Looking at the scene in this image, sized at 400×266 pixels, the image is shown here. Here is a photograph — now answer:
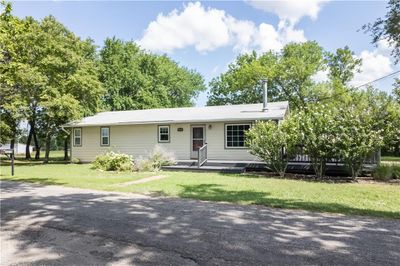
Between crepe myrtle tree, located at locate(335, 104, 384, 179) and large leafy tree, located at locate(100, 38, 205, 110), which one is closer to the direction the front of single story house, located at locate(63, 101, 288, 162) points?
the crepe myrtle tree

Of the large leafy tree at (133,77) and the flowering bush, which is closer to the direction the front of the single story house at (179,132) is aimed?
the flowering bush

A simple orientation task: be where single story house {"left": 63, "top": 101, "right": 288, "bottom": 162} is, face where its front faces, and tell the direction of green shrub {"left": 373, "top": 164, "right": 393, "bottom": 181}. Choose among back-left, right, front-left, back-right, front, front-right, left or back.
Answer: front-left

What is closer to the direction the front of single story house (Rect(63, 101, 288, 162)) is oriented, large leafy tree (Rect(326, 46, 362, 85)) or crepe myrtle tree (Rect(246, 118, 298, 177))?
the crepe myrtle tree

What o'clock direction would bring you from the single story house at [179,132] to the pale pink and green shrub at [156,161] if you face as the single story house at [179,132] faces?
The pale pink and green shrub is roughly at 1 o'clock from the single story house.

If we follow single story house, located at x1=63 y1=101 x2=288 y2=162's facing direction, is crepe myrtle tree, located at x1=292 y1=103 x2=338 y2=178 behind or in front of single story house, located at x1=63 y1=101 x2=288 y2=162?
in front

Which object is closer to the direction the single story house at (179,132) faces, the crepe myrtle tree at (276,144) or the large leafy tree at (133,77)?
the crepe myrtle tree

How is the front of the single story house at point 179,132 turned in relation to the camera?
facing the viewer

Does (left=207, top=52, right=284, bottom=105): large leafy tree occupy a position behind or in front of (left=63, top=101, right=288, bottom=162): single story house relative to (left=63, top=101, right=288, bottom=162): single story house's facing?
behind

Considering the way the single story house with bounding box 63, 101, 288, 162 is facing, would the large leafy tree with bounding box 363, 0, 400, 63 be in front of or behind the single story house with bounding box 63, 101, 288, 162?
in front

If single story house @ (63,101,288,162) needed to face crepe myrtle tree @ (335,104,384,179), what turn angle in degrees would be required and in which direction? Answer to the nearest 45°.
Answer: approximately 45° to its left
